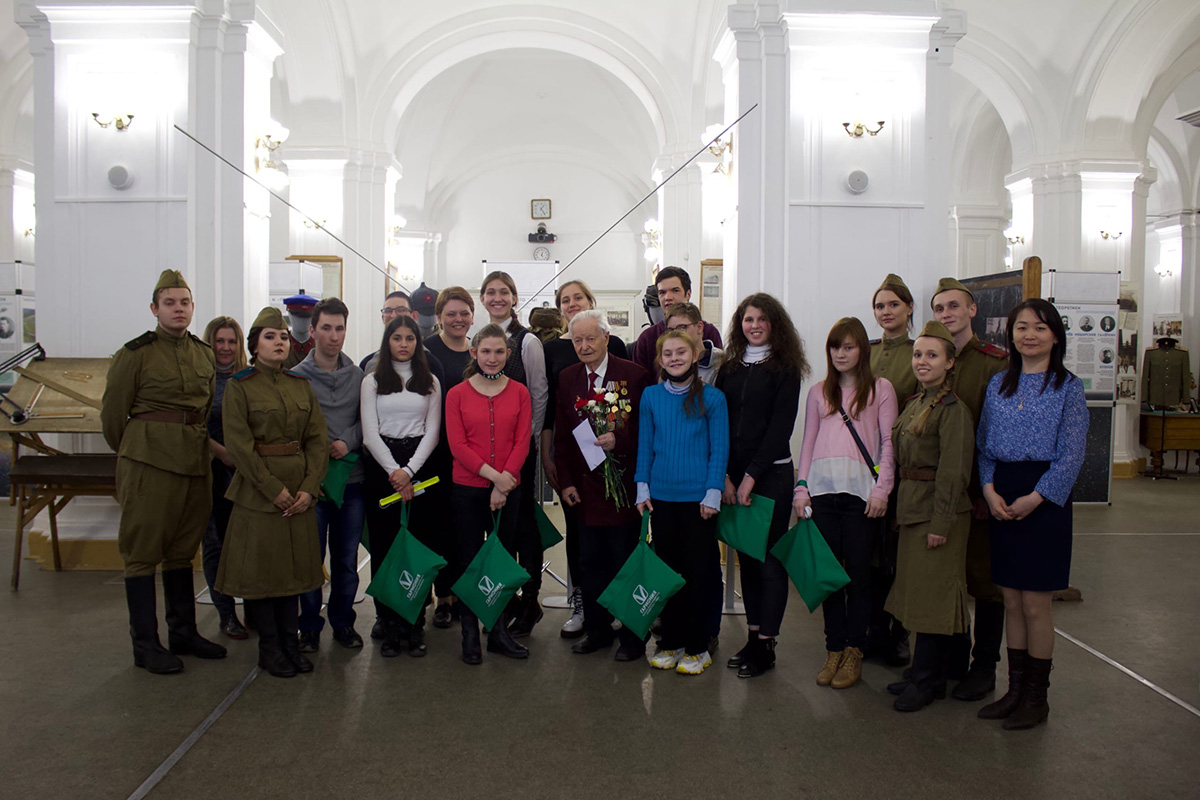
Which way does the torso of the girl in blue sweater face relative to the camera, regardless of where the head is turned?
toward the camera

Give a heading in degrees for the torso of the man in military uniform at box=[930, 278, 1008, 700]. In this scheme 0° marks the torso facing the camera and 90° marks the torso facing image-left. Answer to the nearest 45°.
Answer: approximately 45°

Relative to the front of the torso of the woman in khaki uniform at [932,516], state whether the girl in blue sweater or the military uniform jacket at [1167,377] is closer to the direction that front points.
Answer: the girl in blue sweater

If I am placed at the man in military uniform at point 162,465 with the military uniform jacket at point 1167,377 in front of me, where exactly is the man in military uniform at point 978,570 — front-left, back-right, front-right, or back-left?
front-right

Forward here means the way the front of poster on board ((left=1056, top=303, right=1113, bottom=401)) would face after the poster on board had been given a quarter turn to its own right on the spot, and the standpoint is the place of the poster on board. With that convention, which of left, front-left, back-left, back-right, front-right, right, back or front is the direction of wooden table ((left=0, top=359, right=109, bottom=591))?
front-left

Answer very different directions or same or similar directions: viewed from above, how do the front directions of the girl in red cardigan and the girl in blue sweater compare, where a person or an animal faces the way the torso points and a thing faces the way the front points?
same or similar directions

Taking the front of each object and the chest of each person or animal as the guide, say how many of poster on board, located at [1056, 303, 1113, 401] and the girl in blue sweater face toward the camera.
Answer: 2

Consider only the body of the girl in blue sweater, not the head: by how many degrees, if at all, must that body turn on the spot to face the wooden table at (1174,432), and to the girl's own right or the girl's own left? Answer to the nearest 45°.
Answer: approximately 135° to the girl's own left

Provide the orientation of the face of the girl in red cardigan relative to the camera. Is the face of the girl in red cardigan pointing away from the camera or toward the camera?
toward the camera

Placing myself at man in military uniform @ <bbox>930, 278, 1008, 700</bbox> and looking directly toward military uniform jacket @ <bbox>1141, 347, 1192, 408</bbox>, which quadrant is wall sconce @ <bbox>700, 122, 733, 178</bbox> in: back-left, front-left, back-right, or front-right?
front-left

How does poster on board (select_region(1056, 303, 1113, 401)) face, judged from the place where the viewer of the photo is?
facing the viewer

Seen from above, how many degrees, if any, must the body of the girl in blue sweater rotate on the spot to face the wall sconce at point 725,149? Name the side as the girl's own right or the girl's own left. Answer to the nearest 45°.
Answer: approximately 180°

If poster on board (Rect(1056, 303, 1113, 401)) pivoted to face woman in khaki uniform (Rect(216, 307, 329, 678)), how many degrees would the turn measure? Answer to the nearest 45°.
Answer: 0° — it already faces them

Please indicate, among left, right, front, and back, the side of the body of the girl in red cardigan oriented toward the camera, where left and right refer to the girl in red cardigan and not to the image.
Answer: front

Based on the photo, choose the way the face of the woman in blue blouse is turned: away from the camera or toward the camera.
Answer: toward the camera
